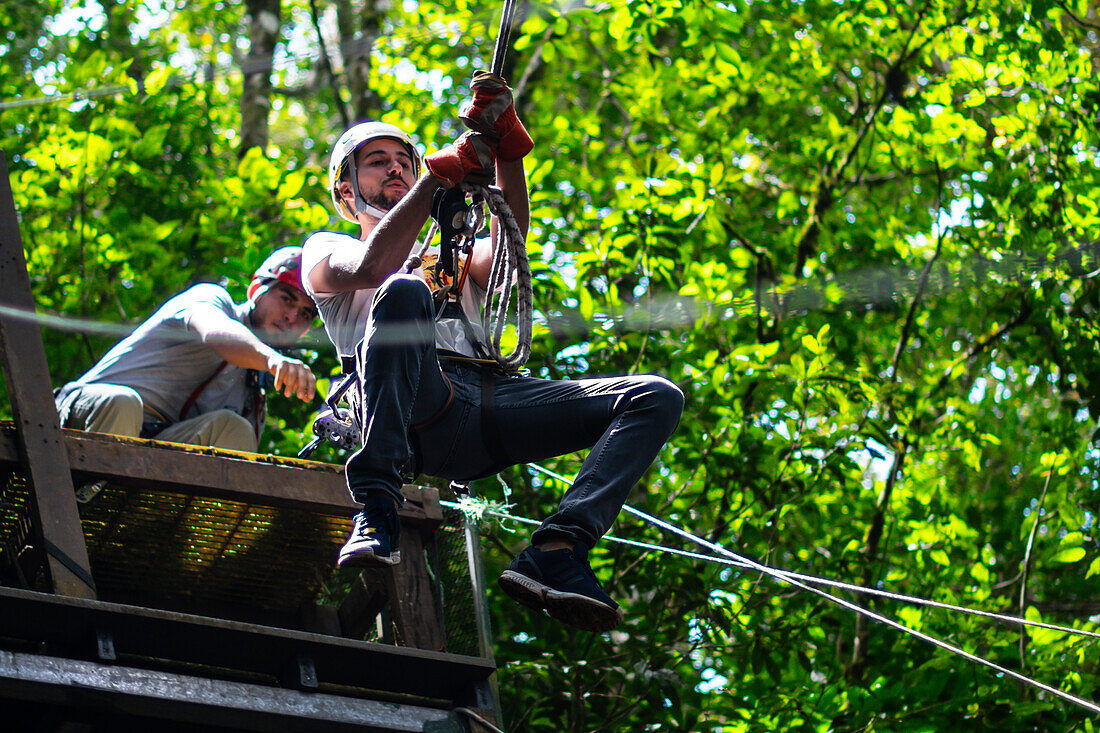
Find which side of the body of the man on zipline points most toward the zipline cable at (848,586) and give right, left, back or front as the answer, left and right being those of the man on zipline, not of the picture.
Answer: left

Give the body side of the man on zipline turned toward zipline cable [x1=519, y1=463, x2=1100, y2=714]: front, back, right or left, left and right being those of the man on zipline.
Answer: left

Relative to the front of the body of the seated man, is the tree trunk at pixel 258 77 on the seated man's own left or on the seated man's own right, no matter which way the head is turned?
on the seated man's own left

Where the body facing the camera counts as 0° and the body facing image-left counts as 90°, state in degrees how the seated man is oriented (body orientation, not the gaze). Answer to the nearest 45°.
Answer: approximately 315°

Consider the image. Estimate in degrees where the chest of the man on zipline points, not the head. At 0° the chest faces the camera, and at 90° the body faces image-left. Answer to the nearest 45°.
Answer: approximately 315°
